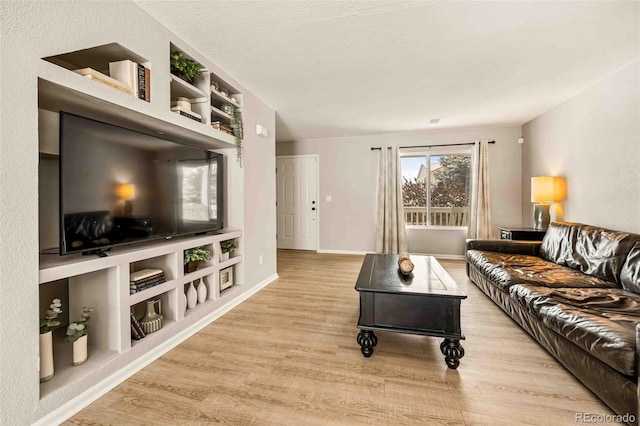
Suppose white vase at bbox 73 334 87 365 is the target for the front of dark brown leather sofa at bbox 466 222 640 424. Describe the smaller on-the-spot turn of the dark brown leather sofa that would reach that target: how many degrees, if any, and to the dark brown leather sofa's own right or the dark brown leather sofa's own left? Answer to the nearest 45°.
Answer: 0° — it already faces it

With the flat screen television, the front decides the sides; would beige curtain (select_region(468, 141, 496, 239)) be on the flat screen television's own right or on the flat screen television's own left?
on the flat screen television's own left

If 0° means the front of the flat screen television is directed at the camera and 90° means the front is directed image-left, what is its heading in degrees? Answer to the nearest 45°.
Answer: approximately 315°

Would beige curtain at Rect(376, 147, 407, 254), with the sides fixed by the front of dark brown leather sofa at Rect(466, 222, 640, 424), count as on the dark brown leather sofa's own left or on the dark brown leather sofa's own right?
on the dark brown leather sofa's own right

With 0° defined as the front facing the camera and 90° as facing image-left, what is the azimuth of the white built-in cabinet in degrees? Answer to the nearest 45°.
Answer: approximately 315°

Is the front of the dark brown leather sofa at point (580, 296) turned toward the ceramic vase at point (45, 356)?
yes

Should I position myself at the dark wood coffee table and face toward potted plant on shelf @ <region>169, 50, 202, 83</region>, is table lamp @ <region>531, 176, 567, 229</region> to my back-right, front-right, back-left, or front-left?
back-right

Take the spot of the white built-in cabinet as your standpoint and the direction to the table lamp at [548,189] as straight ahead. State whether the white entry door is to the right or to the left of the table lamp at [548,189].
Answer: left

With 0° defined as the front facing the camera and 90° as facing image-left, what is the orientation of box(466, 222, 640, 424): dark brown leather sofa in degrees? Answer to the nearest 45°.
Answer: approximately 45°
